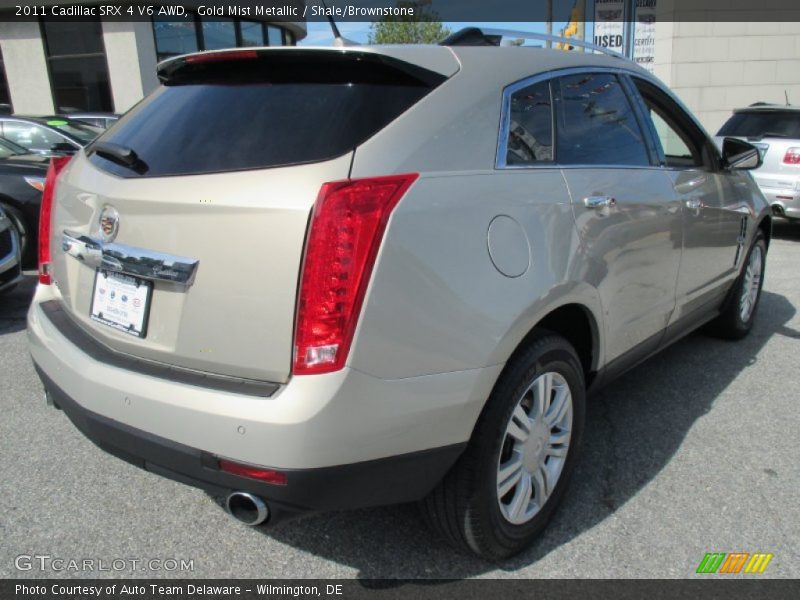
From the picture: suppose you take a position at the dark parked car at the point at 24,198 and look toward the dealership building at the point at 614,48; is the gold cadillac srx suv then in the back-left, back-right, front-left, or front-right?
back-right

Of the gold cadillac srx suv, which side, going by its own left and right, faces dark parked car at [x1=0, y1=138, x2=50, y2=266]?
left

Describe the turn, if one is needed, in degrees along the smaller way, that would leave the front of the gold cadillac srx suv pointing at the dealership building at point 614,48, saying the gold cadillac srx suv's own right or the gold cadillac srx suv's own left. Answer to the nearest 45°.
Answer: approximately 45° to the gold cadillac srx suv's own left

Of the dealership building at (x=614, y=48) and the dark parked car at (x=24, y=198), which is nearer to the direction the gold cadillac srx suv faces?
the dealership building

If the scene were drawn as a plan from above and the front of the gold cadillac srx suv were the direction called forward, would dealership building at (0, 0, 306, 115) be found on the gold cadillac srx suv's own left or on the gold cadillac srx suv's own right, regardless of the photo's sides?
on the gold cadillac srx suv's own left

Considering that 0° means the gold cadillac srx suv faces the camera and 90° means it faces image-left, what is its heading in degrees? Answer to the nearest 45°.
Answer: approximately 225°
